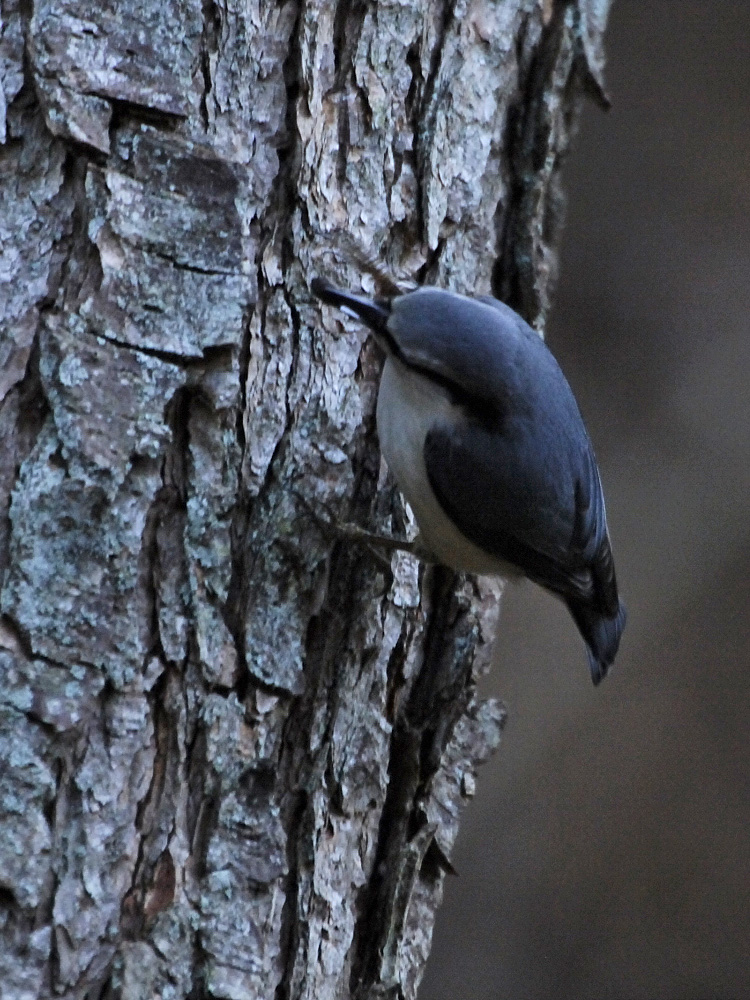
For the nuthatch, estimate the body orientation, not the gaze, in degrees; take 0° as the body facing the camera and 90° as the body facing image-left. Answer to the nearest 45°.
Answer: approximately 90°
